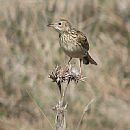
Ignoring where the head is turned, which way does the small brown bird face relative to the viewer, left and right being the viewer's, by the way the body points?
facing the viewer and to the left of the viewer
